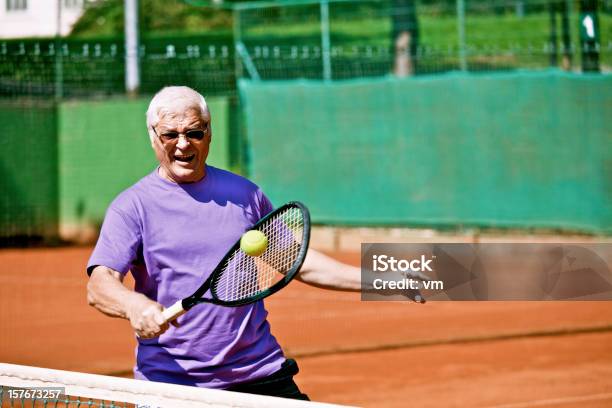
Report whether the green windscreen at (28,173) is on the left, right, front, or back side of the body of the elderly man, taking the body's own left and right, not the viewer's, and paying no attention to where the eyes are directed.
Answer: back

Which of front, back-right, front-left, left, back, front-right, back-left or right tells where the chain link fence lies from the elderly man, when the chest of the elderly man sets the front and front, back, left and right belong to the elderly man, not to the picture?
back

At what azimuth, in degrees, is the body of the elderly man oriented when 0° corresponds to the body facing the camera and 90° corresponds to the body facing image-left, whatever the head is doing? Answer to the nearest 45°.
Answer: approximately 0°

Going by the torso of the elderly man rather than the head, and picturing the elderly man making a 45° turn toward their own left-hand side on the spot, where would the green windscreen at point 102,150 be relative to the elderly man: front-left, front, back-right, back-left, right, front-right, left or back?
back-left

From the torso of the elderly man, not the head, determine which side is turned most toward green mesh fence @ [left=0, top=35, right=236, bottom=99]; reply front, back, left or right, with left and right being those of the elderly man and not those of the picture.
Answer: back
